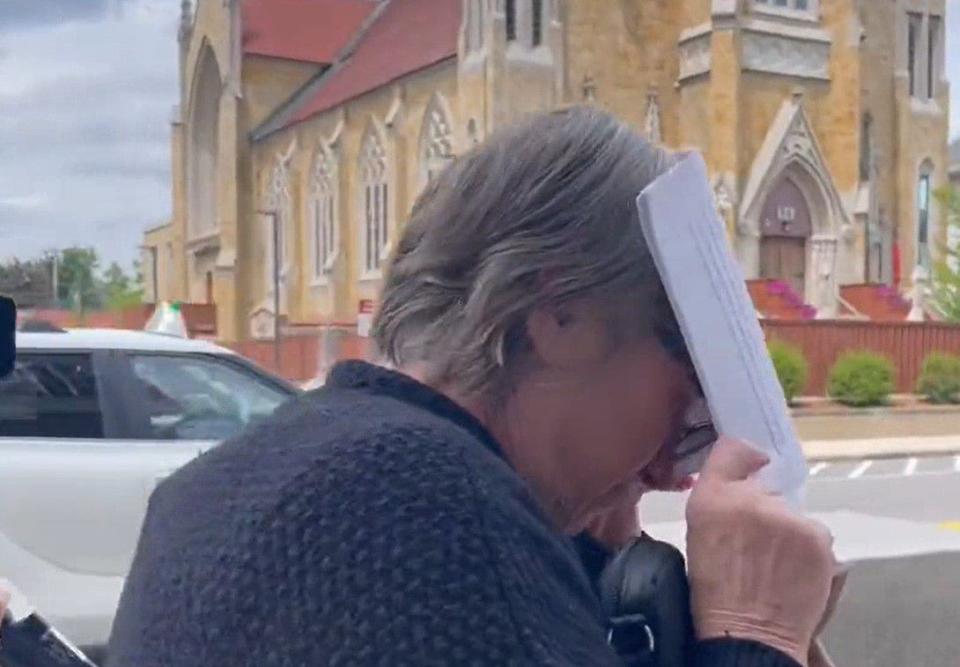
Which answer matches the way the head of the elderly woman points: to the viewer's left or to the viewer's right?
to the viewer's right

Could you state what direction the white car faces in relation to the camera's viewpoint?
facing to the right of the viewer

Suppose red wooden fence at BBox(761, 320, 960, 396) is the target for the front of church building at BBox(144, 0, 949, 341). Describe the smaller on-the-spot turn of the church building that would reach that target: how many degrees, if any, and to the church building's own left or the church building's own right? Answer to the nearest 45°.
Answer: approximately 45° to the church building's own right

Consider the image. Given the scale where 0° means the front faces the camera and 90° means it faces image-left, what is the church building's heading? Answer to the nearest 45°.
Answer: approximately 315°

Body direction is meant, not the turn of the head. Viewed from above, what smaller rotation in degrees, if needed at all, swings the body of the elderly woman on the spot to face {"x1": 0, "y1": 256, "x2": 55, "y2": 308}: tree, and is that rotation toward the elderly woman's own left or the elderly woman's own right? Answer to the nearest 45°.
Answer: approximately 135° to the elderly woman's own left

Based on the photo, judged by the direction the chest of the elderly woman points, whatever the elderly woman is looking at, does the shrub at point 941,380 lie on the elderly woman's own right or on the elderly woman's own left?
on the elderly woman's own left

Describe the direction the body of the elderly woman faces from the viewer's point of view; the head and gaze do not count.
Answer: to the viewer's right
